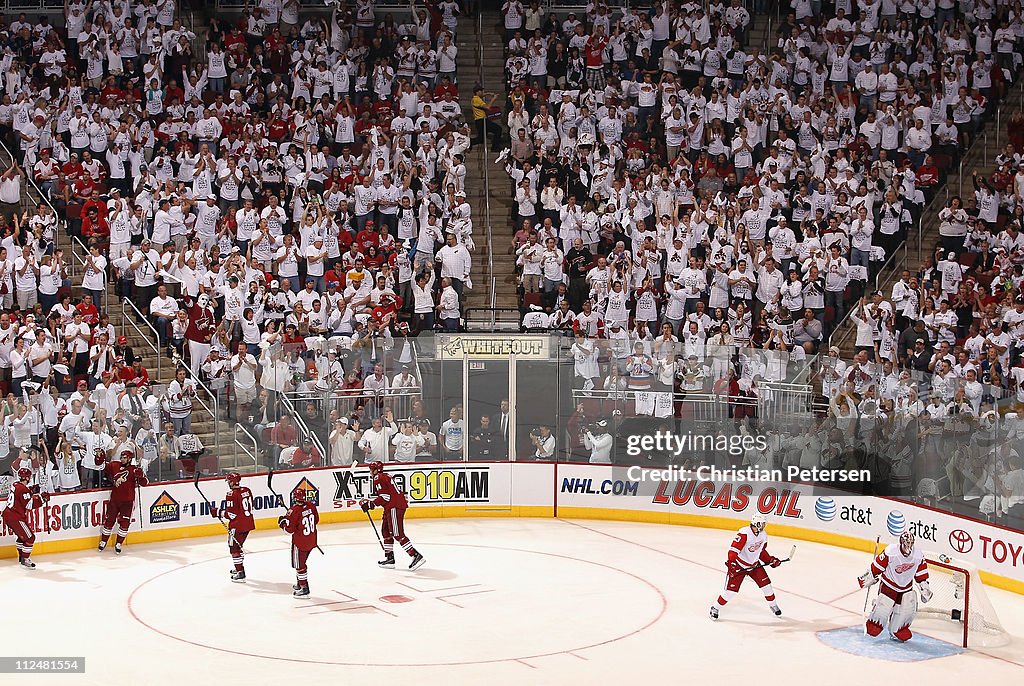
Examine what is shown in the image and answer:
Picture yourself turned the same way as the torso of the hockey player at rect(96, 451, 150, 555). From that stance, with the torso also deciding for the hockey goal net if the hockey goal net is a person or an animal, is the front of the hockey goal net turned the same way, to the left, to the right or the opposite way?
to the right

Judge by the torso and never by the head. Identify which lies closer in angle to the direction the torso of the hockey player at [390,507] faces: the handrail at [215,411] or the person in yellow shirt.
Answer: the handrail

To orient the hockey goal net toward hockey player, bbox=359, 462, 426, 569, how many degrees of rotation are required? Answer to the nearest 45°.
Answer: approximately 45° to its right

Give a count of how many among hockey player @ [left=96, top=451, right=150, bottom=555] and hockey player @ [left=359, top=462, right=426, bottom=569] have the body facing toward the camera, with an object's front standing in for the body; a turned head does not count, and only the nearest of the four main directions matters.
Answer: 1

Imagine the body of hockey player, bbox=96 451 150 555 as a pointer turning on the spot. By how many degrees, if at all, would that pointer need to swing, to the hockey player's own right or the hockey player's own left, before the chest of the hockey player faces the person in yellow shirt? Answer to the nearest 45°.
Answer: approximately 135° to the hockey player's own left

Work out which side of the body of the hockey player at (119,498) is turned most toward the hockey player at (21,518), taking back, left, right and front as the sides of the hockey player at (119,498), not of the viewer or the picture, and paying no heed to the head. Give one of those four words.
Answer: right

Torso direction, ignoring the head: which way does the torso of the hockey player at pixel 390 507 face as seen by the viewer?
to the viewer's left

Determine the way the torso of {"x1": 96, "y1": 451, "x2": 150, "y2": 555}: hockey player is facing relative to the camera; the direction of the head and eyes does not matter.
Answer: toward the camera

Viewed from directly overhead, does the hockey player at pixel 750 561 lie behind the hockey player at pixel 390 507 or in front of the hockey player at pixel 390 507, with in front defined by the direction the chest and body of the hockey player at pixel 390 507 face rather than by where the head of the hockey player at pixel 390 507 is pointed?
behind

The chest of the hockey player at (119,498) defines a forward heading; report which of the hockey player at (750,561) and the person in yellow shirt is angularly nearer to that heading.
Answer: the hockey player
